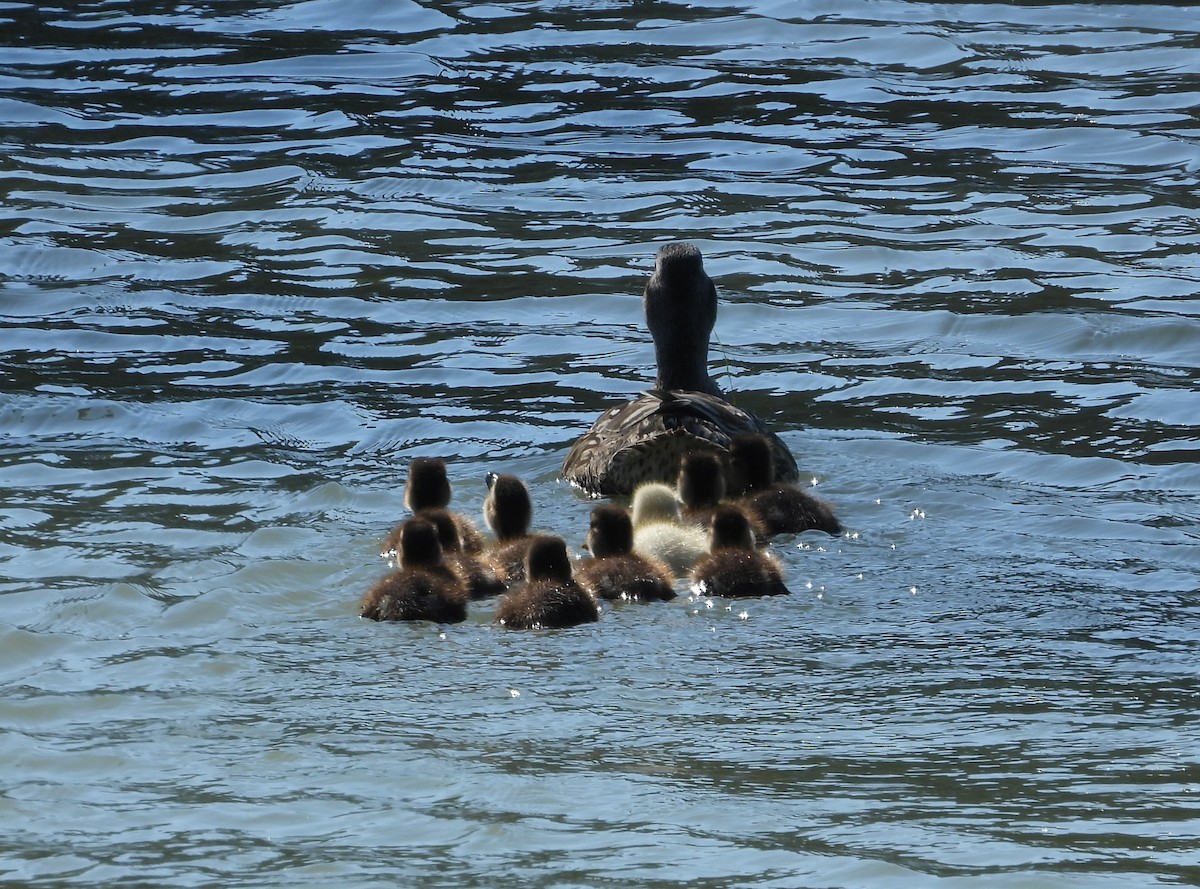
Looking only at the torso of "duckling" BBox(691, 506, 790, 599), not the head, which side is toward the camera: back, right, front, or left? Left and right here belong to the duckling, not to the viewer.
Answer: back

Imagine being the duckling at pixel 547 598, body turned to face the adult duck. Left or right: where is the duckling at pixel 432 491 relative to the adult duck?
left

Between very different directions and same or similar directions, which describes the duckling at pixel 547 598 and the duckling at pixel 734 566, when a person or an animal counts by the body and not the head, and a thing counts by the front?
same or similar directions

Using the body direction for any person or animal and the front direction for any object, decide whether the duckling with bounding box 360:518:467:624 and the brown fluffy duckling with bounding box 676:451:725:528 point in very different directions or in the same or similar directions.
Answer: same or similar directions

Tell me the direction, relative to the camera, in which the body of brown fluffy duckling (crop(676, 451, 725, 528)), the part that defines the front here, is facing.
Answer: away from the camera

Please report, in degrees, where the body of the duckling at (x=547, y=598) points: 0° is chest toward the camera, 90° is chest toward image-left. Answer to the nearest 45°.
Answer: approximately 180°

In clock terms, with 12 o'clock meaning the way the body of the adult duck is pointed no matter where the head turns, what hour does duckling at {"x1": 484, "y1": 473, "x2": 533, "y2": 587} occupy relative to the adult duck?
The duckling is roughly at 7 o'clock from the adult duck.

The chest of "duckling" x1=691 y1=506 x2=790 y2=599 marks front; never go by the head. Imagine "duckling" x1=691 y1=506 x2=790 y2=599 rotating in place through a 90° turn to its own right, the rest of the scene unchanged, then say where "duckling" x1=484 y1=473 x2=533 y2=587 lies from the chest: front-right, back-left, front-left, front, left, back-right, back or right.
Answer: back-left

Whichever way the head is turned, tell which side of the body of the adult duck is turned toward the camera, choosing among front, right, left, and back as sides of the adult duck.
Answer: back

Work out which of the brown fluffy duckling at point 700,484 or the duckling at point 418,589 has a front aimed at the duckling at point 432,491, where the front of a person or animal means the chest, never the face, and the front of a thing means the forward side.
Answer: the duckling at point 418,589

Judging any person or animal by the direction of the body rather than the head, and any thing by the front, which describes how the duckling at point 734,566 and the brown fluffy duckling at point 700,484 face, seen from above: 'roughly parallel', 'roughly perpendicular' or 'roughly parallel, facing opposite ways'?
roughly parallel

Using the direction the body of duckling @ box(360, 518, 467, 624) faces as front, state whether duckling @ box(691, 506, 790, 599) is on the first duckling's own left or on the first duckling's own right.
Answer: on the first duckling's own right

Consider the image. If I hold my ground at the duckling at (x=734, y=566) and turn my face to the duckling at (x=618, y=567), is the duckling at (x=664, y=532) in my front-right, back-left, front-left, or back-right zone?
front-right

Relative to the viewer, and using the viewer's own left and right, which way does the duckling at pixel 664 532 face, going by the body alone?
facing away from the viewer and to the left of the viewer
